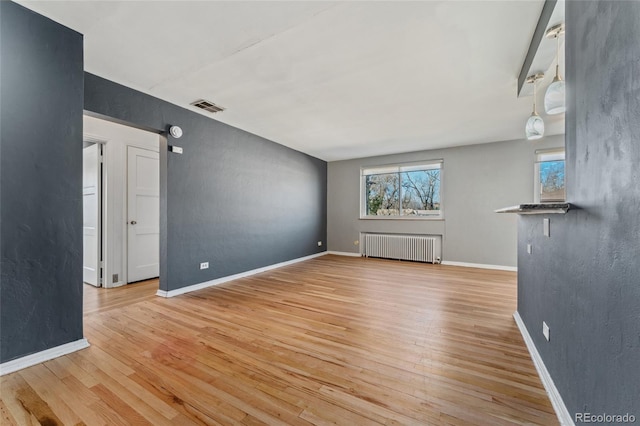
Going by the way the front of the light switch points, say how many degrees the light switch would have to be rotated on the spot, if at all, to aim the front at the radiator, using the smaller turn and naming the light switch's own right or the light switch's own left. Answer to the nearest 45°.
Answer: approximately 45° to the light switch's own right

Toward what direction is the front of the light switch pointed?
to the viewer's left

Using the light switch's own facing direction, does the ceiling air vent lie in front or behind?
in front

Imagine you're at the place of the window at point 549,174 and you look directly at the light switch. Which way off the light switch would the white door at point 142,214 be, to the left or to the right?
right

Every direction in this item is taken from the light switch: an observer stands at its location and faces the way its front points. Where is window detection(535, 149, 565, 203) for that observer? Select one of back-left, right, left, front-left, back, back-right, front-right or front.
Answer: right

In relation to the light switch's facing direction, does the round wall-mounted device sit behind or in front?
in front

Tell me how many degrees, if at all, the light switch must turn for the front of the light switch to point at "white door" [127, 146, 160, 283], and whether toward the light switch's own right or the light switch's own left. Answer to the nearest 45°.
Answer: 0° — it already faces it

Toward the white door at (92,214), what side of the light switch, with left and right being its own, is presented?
front
